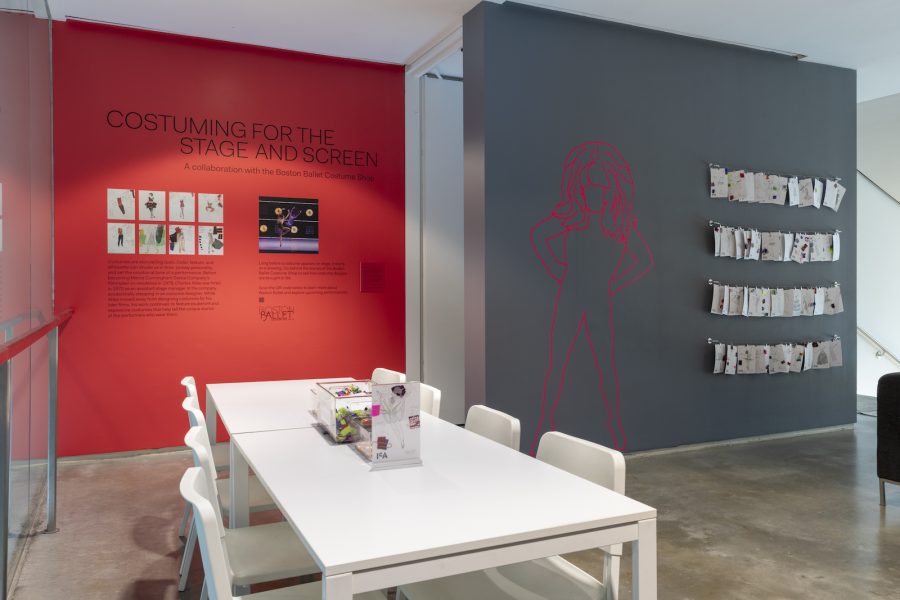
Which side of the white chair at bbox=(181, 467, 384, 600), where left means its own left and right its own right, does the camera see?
right

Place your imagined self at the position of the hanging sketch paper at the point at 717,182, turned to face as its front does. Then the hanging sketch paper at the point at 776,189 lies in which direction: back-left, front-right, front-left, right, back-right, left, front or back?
back-left

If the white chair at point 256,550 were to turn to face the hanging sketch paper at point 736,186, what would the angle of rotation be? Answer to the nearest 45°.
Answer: approximately 45° to its left

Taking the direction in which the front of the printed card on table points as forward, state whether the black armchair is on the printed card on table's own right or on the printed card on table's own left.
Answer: on the printed card on table's own left

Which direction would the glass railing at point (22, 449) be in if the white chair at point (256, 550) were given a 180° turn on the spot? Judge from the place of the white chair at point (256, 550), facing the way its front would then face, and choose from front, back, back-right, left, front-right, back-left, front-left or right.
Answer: front-right

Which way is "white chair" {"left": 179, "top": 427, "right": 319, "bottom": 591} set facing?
to the viewer's right

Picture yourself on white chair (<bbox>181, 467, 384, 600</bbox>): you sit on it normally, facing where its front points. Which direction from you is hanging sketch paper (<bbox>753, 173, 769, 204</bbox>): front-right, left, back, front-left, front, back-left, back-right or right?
front-left

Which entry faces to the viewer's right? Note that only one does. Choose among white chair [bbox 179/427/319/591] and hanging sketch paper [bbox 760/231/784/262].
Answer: the white chair

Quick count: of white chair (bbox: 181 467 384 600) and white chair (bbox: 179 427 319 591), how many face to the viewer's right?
2

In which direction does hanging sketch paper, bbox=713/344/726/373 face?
toward the camera

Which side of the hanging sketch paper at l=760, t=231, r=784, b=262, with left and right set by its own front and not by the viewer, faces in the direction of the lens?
front
